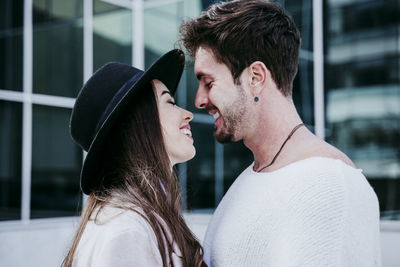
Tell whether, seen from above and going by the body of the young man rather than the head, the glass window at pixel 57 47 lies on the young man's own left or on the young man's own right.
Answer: on the young man's own right

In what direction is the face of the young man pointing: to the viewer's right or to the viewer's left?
to the viewer's left

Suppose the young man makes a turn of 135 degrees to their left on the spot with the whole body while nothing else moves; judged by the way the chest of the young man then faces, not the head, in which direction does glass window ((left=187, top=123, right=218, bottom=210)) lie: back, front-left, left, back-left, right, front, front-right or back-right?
back-left

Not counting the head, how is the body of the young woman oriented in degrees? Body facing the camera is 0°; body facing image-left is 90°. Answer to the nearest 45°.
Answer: approximately 270°

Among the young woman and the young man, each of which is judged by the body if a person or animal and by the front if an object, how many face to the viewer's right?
1

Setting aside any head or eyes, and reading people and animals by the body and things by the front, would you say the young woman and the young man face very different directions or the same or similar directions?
very different directions

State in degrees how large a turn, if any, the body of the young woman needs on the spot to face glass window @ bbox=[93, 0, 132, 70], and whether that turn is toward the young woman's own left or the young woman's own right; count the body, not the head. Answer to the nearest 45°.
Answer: approximately 90° to the young woman's own left

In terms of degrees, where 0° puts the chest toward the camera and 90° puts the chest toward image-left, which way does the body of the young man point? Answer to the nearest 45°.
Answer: approximately 90°

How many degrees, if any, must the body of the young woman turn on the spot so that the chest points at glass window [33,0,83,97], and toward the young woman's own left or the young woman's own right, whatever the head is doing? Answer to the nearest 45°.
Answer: approximately 90° to the young woman's own left

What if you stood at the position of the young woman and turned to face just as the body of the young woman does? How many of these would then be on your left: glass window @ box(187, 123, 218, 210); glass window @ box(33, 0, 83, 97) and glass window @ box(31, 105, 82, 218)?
3

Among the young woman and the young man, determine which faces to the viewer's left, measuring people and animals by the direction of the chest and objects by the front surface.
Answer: the young man
